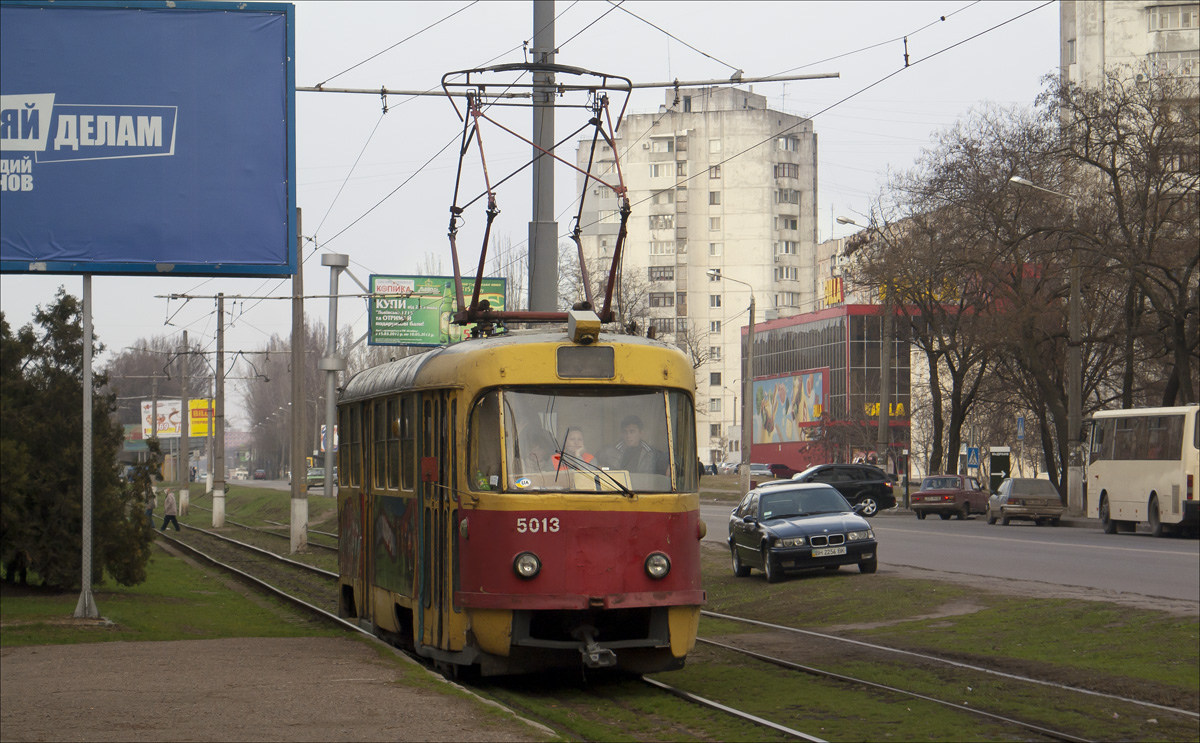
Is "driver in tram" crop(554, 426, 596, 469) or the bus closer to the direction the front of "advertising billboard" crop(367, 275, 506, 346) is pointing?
the driver in tram

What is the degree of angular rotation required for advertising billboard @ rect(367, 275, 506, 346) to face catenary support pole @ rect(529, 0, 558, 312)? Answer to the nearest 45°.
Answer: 0° — it already faces it

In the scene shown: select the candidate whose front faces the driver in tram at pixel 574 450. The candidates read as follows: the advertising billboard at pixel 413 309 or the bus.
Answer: the advertising billboard

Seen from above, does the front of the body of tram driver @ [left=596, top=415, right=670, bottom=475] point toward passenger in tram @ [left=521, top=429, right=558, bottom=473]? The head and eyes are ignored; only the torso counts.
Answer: no

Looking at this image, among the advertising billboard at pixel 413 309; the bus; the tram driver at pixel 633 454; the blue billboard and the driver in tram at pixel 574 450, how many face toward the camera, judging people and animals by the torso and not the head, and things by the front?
4

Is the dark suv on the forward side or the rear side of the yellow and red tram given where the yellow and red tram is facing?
on the rear side

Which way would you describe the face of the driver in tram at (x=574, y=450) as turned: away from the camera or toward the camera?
toward the camera

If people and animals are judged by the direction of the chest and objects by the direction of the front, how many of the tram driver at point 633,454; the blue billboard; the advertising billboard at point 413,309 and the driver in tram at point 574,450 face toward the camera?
4

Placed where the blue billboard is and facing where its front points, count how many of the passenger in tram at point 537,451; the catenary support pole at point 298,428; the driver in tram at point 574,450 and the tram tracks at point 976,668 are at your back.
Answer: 1

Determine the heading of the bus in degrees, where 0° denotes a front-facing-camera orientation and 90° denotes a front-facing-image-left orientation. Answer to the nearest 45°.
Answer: approximately 135°

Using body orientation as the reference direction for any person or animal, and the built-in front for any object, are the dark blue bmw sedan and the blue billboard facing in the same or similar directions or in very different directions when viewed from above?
same or similar directions

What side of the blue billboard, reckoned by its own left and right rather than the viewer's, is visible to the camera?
front

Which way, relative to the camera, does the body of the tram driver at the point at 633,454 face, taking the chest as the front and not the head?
toward the camera
